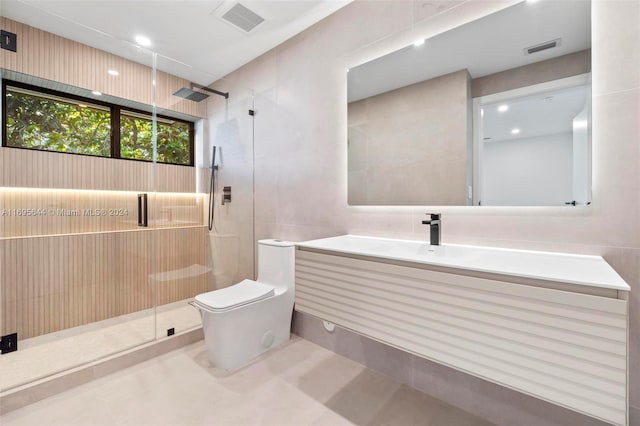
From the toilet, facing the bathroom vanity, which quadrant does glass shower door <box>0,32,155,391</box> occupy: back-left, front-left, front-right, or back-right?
back-right

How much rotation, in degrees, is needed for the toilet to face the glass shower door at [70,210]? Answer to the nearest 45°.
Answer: approximately 90° to its right

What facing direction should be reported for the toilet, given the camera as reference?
facing the viewer and to the left of the viewer
